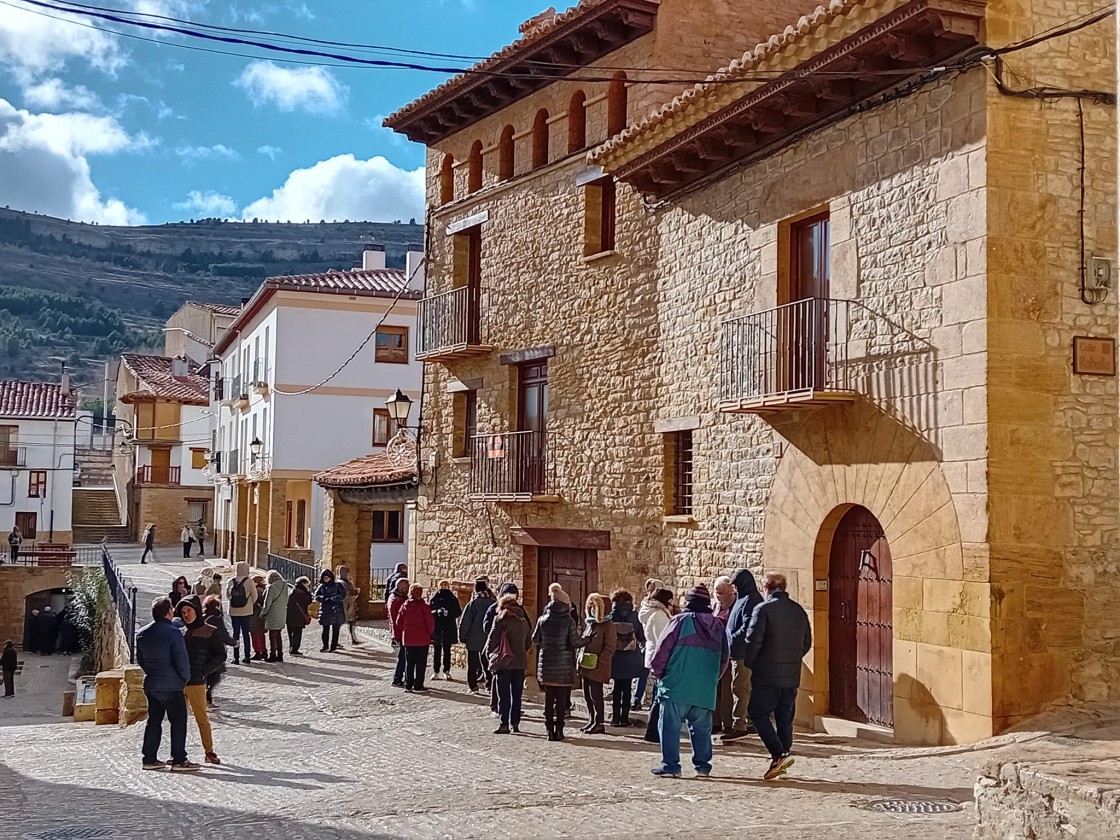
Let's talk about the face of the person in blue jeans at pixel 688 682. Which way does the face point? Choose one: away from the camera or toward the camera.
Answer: away from the camera

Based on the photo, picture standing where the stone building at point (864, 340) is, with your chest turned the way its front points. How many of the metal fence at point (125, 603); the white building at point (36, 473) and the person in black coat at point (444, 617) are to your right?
3

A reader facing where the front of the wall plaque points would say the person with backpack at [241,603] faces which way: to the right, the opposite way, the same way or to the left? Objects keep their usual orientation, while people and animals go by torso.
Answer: the opposite way

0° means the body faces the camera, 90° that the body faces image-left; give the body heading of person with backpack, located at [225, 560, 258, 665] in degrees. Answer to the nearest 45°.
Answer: approximately 180°

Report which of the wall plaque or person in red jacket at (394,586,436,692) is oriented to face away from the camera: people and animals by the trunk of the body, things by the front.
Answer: the person in red jacket

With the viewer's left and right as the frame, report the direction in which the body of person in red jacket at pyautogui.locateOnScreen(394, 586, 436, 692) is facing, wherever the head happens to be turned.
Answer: facing away from the viewer

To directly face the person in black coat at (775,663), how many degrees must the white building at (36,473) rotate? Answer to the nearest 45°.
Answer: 0° — it already faces them

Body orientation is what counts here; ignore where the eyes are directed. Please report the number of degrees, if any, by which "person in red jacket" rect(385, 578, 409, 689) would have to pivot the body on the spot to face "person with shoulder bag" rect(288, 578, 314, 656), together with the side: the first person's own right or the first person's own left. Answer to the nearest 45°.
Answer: approximately 90° to the first person's own left

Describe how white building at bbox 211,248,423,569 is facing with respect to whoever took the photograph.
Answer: facing to the left of the viewer

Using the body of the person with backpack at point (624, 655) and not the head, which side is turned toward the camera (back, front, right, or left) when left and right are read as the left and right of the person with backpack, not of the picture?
back

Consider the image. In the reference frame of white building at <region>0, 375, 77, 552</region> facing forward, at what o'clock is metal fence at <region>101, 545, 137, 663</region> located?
The metal fence is roughly at 12 o'clock from the white building.

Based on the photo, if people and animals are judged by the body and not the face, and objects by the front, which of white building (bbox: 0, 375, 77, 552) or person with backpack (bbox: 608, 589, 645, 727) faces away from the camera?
the person with backpack
